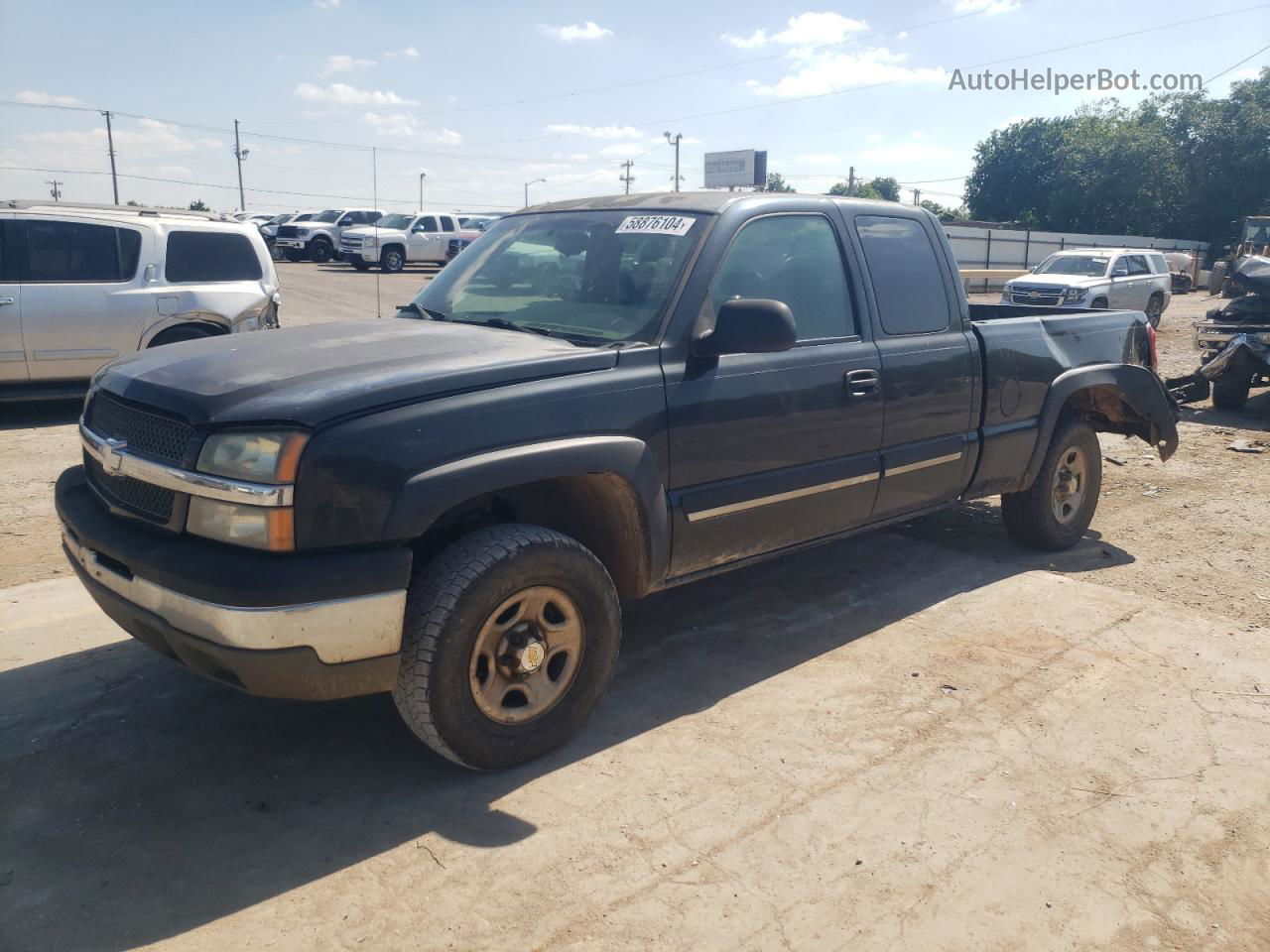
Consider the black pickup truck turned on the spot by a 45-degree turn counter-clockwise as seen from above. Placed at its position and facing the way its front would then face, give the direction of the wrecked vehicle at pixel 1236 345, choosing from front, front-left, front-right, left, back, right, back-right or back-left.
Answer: back-left

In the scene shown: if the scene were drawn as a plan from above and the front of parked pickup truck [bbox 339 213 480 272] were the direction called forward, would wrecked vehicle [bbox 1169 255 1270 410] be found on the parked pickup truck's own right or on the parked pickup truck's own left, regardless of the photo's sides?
on the parked pickup truck's own left

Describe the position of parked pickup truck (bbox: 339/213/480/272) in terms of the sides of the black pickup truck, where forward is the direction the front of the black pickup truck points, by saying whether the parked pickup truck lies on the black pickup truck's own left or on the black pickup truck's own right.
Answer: on the black pickup truck's own right

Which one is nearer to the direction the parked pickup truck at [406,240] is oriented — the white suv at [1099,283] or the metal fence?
the white suv

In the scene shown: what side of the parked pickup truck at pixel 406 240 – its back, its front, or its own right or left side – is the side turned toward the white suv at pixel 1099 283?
left
